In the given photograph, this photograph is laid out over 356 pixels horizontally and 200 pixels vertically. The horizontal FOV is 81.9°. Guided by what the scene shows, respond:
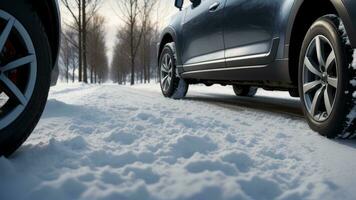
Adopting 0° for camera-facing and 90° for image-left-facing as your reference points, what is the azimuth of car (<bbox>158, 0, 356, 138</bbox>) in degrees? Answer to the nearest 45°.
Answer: approximately 135°

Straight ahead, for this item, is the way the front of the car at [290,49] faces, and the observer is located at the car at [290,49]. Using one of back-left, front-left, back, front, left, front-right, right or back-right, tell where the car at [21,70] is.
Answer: left
